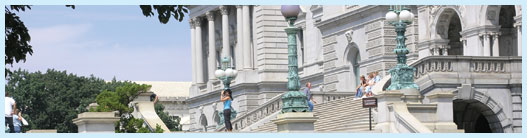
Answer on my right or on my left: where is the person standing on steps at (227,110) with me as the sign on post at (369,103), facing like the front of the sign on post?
on my right

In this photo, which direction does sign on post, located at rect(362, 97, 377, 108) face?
toward the camera

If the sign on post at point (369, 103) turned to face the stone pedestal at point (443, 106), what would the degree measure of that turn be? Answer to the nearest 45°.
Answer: approximately 90° to its left

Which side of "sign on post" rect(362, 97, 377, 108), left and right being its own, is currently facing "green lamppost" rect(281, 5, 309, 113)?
right
